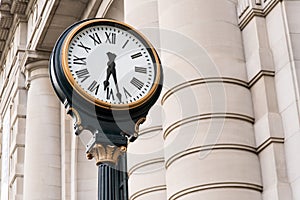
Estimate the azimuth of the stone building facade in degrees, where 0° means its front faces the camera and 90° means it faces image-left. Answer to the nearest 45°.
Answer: approximately 45°

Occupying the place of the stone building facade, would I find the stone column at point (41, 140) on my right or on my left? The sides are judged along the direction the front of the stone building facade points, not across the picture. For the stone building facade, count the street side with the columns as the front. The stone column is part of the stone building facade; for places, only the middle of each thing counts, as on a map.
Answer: on my right
